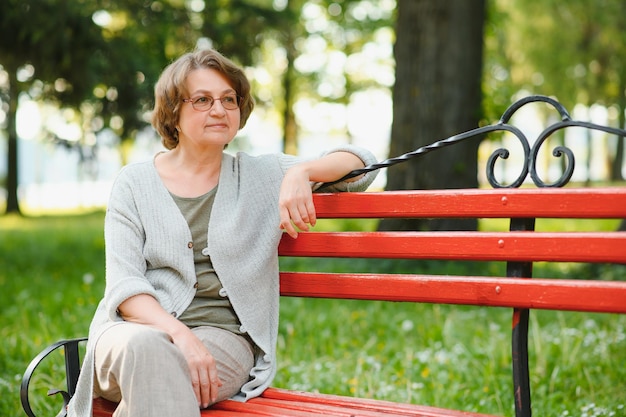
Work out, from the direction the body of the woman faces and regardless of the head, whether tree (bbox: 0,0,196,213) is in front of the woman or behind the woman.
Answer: behind

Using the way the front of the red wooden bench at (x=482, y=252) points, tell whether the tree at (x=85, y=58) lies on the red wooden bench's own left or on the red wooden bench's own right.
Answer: on the red wooden bench's own right

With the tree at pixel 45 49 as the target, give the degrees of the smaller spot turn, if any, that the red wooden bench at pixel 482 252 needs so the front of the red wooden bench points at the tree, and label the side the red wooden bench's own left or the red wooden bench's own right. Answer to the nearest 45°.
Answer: approximately 90° to the red wooden bench's own right

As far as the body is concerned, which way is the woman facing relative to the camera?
toward the camera

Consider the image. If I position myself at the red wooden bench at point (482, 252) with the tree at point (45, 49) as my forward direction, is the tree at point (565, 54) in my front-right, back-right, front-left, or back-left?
front-right

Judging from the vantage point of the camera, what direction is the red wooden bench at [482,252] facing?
facing the viewer and to the left of the viewer

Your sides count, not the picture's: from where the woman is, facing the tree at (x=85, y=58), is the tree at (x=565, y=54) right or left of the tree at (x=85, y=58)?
right

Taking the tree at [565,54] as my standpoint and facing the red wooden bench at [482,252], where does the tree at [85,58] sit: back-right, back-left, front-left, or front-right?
front-right

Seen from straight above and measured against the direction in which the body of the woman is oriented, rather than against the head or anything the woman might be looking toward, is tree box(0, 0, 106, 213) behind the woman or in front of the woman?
behind

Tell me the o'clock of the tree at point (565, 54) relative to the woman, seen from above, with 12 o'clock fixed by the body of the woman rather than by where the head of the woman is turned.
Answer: The tree is roughly at 7 o'clock from the woman.
